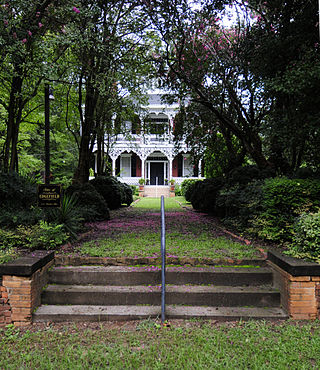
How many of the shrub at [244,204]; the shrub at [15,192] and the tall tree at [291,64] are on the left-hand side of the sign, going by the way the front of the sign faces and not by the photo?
2

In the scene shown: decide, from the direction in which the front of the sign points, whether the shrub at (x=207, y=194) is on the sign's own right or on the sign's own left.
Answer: on the sign's own left

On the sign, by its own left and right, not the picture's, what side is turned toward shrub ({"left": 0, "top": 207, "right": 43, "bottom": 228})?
right

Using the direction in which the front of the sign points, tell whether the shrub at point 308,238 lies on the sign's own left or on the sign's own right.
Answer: on the sign's own left

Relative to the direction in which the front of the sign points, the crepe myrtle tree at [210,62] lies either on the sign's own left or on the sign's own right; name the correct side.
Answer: on the sign's own left

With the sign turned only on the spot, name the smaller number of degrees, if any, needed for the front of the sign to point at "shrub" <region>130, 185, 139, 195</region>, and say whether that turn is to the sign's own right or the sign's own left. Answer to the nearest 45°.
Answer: approximately 180°

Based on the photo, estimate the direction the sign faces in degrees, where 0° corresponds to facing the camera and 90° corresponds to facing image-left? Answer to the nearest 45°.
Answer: approximately 0°

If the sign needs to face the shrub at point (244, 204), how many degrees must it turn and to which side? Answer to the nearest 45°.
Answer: approximately 90° to its left

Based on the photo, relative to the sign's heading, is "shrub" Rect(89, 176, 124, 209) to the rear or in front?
to the rear
